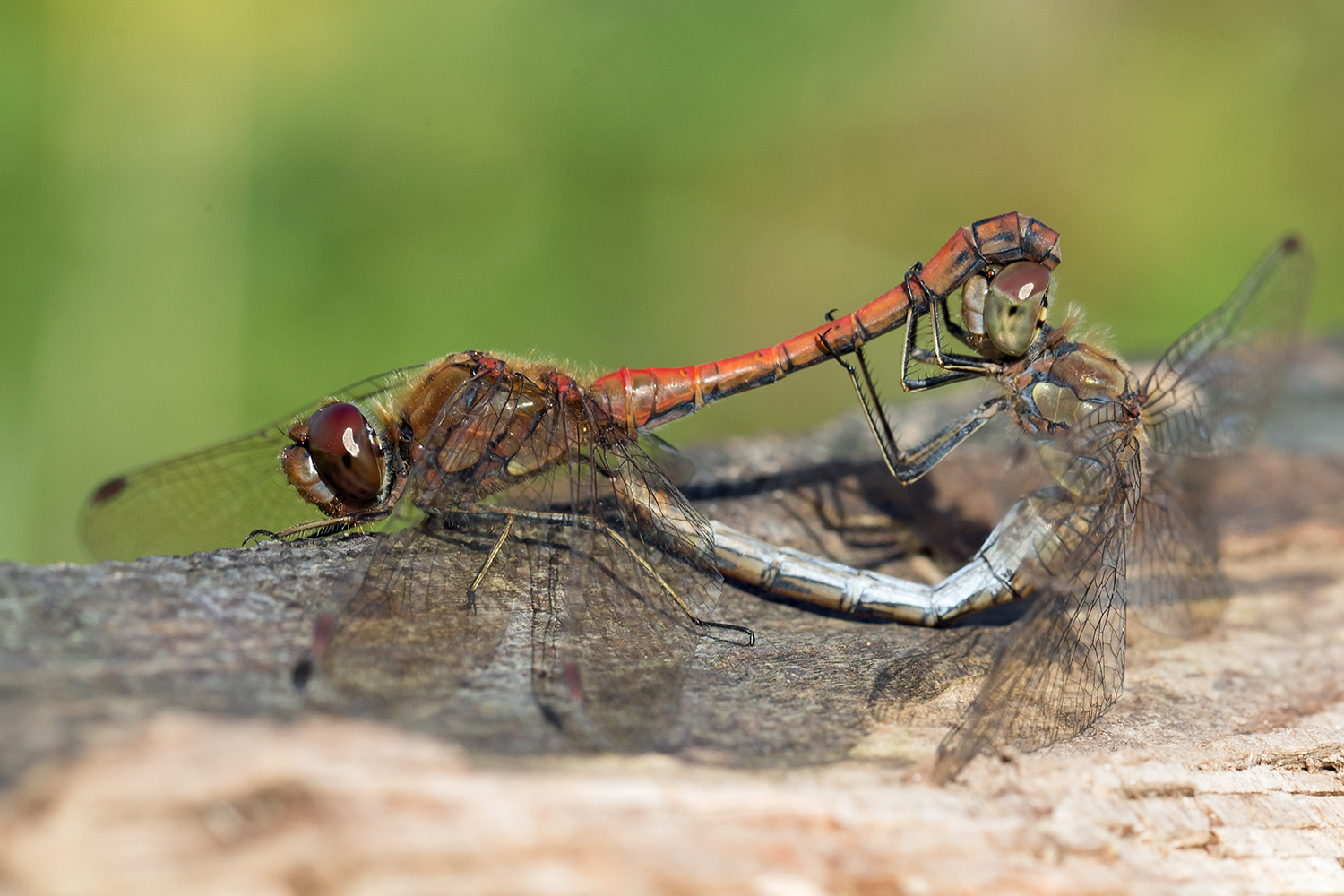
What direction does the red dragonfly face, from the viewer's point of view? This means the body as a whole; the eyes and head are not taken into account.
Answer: to the viewer's left
